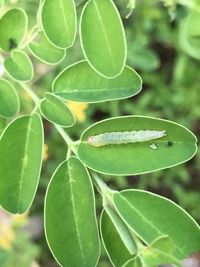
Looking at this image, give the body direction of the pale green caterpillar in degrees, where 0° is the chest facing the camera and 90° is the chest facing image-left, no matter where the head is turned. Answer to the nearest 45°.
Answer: approximately 90°
